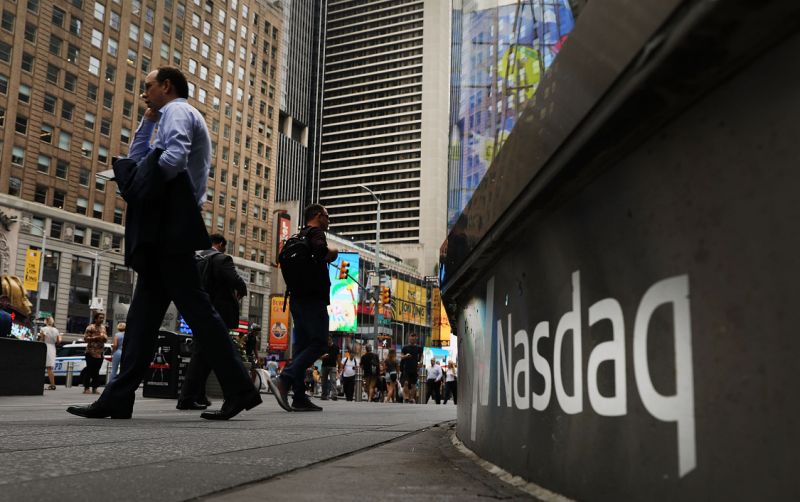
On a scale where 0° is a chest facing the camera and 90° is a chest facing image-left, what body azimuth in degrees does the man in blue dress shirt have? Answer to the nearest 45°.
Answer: approximately 90°

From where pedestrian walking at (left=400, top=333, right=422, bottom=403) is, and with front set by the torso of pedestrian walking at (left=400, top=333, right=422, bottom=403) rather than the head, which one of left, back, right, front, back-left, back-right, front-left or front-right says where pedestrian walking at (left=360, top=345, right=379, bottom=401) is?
back-right

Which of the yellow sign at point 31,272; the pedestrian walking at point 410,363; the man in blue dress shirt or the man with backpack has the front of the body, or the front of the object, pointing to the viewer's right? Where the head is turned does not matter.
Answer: the man with backpack

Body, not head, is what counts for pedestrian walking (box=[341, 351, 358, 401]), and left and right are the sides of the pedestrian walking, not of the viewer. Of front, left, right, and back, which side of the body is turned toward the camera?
front

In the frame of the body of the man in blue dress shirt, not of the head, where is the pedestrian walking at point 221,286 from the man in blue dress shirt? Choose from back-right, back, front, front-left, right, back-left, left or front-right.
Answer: right

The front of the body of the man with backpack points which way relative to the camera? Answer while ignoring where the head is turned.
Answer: to the viewer's right

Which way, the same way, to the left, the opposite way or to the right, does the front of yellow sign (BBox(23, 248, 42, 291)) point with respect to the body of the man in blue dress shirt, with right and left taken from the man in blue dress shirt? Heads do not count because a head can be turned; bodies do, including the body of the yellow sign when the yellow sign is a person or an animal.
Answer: to the left

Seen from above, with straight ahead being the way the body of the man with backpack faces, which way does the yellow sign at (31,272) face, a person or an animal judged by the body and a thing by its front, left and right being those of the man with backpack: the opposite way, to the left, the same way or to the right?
to the right

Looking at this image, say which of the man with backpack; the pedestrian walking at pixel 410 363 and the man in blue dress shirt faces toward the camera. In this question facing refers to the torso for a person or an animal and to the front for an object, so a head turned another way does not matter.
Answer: the pedestrian walking

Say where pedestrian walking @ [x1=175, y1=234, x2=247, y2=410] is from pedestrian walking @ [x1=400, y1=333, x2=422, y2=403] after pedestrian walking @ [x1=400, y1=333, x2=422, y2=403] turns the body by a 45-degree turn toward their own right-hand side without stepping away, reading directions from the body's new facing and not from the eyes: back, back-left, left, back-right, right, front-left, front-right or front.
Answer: front-left

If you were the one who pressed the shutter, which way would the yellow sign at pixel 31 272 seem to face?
facing the viewer

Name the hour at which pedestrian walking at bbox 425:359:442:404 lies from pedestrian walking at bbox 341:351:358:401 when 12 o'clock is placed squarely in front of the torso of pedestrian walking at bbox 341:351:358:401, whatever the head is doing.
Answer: pedestrian walking at bbox 425:359:442:404 is roughly at 8 o'clock from pedestrian walking at bbox 341:351:358:401.

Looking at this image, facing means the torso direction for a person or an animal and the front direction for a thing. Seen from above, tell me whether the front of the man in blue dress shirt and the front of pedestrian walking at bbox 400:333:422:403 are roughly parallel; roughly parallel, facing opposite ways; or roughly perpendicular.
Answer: roughly perpendicular

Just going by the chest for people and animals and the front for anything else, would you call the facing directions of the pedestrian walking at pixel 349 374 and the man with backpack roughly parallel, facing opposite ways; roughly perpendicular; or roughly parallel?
roughly perpendicular

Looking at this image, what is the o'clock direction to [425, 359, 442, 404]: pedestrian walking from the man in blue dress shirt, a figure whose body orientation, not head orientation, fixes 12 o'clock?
The pedestrian walking is roughly at 4 o'clock from the man in blue dress shirt.
